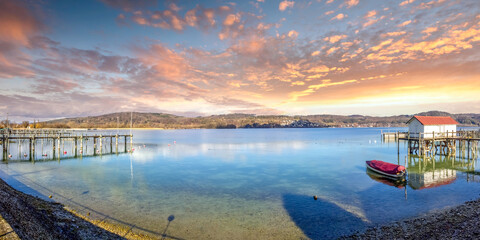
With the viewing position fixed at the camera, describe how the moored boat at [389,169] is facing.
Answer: facing away from the viewer and to the left of the viewer

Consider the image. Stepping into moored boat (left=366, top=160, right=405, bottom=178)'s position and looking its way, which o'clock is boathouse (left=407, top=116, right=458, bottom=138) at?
The boathouse is roughly at 2 o'clock from the moored boat.
